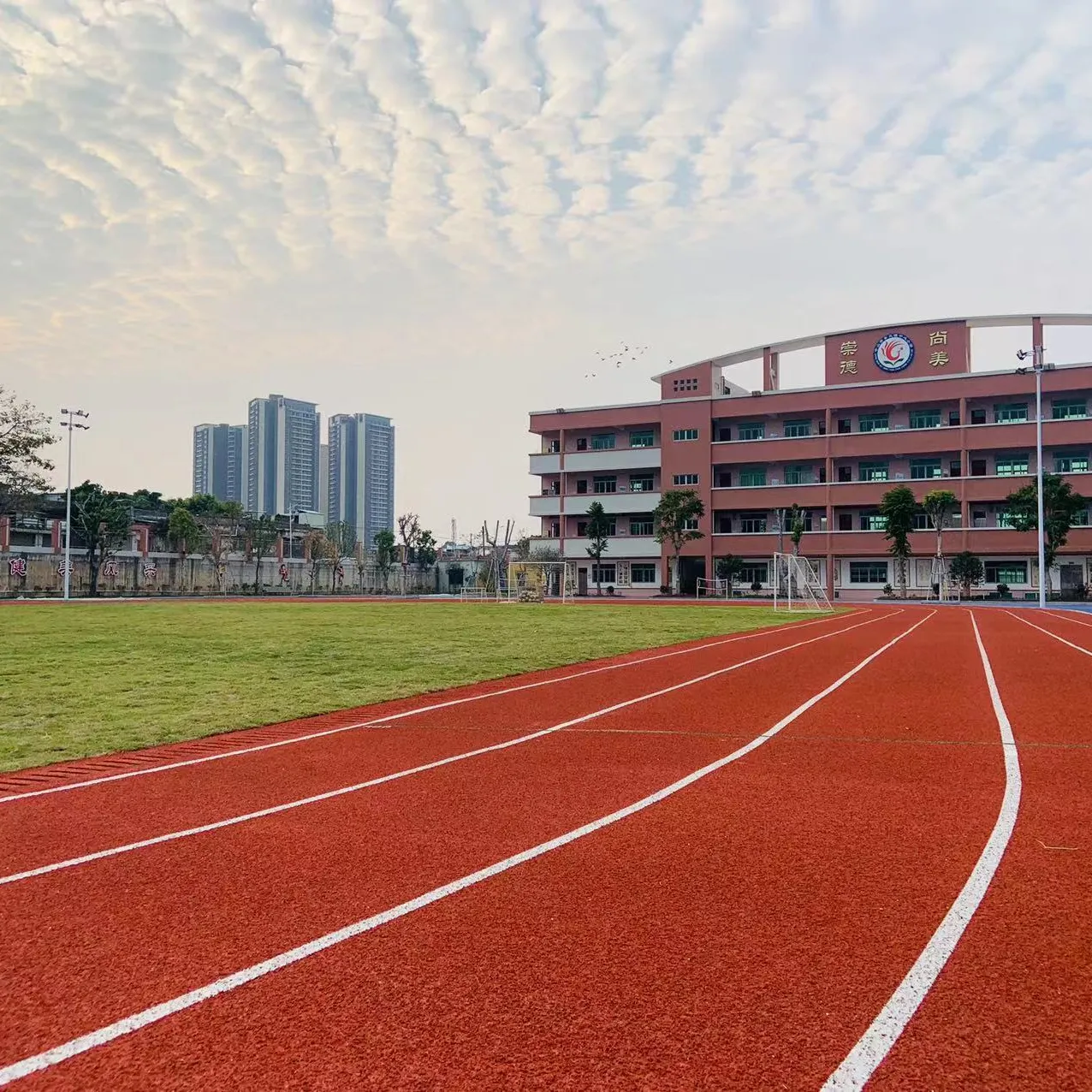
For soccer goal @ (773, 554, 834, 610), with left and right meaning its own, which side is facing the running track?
left

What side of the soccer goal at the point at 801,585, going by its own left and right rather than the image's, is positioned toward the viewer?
left
